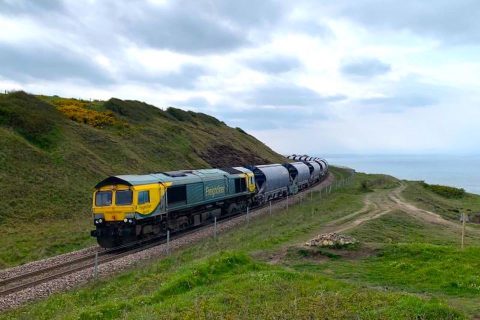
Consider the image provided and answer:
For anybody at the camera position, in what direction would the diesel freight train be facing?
facing the viewer and to the left of the viewer
